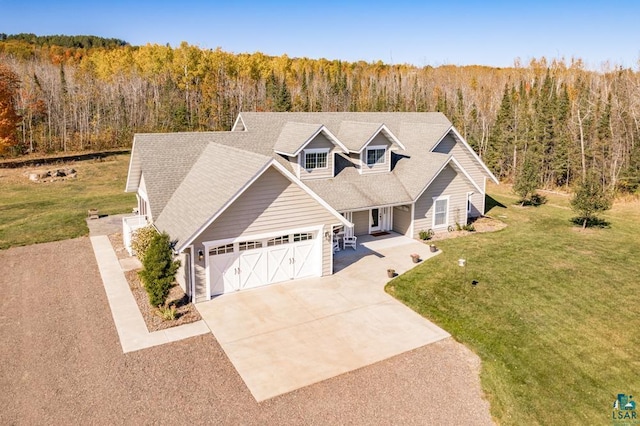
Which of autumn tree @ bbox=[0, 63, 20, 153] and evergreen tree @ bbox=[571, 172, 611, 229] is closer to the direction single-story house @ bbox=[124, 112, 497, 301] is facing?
the evergreen tree

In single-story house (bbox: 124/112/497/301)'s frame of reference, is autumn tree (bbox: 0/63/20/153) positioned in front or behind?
behind

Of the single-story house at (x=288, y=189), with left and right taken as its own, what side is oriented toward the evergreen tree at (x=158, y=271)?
right

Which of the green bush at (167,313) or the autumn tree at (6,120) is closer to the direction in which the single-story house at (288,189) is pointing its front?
the green bush

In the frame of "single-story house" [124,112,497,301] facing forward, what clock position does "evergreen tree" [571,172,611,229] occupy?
The evergreen tree is roughly at 10 o'clock from the single-story house.

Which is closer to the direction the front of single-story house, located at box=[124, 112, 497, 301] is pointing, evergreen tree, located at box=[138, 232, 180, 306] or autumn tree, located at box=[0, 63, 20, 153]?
the evergreen tree
